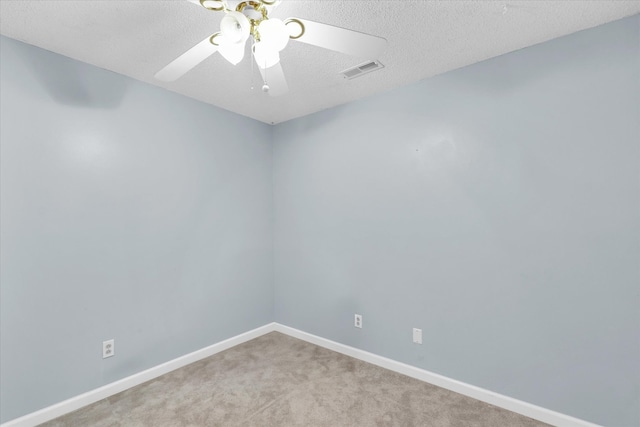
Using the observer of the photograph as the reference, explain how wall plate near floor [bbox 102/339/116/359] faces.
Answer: facing the viewer and to the right of the viewer
